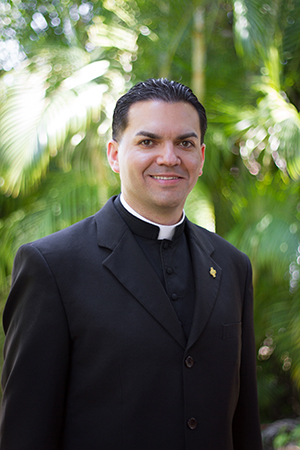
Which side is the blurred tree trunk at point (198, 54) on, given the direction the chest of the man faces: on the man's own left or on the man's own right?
on the man's own left

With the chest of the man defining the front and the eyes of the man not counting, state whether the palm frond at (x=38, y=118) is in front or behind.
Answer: behind

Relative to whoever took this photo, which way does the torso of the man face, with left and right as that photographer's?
facing the viewer and to the right of the viewer
